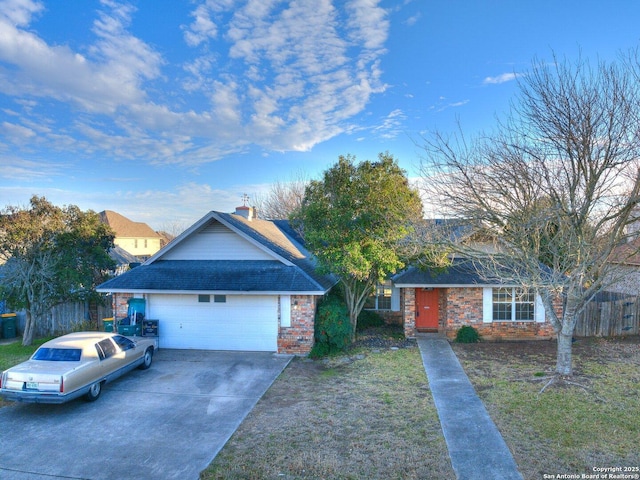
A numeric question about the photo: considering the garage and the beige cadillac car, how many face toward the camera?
1

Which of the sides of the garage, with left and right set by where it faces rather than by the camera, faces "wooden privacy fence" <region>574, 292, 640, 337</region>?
left

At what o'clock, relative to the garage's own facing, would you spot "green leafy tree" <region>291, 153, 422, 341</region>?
The green leafy tree is roughly at 10 o'clock from the garage.

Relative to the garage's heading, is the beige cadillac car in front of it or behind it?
in front

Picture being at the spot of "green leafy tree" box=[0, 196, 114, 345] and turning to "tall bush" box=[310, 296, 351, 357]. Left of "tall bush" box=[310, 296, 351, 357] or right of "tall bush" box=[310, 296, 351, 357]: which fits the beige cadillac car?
right

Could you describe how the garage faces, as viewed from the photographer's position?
facing the viewer

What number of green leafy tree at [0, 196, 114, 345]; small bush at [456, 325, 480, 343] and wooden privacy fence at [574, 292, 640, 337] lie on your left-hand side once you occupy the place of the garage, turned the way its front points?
2

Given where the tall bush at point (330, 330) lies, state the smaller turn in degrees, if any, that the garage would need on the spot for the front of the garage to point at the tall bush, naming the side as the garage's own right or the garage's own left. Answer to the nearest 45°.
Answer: approximately 45° to the garage's own left

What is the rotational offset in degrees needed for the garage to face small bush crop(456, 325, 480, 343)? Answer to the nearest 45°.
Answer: approximately 90° to its left

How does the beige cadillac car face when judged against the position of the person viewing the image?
facing away from the viewer and to the right of the viewer

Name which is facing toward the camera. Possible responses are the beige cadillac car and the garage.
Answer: the garage

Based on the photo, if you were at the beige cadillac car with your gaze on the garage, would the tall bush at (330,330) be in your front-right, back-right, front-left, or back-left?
front-right
